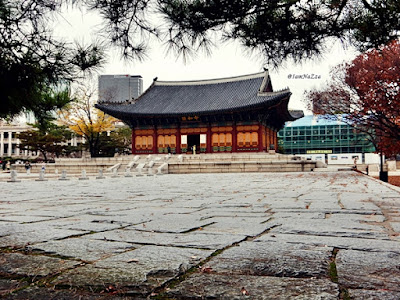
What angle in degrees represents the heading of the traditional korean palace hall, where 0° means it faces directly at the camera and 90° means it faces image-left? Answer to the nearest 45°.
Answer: approximately 0°

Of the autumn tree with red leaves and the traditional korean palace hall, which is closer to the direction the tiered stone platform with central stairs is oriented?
the autumn tree with red leaves

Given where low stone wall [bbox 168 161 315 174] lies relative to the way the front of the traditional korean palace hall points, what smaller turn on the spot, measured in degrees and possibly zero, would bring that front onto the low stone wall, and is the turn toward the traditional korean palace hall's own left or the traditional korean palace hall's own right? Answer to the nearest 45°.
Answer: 0° — it already faces it

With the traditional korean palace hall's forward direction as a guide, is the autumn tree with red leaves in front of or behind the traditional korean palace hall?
in front

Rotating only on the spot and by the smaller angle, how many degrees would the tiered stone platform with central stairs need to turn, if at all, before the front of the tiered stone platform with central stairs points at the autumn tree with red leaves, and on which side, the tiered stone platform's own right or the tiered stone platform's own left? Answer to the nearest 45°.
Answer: approximately 45° to the tiered stone platform's own left

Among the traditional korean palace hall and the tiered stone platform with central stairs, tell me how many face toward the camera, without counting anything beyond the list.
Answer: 2

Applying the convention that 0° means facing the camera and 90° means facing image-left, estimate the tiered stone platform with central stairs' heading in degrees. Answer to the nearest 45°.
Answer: approximately 0°
